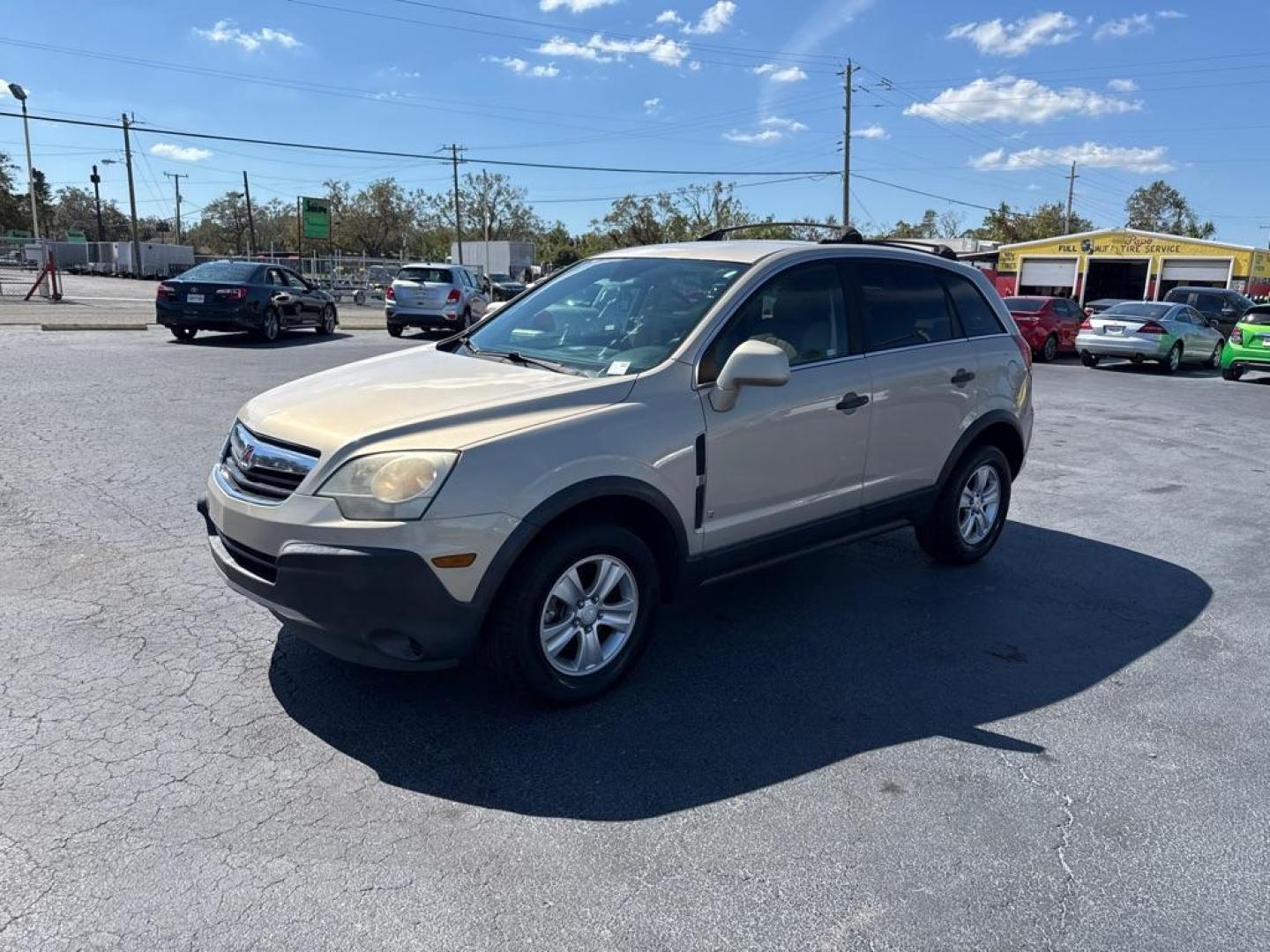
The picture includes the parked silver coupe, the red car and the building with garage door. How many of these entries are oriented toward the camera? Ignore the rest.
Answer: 1

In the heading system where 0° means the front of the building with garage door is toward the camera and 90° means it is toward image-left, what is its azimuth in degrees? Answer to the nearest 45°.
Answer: approximately 0°

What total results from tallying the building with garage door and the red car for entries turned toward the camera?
1

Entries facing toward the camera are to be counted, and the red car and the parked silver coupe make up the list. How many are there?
0

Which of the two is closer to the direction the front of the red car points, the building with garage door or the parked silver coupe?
the building with garage door

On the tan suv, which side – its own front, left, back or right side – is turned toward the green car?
back

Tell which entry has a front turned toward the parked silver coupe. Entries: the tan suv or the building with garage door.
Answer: the building with garage door

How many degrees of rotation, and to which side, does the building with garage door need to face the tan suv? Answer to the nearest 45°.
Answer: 0° — it already faces it

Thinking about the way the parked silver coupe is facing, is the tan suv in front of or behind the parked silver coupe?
behind

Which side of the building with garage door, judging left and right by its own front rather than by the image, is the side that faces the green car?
front

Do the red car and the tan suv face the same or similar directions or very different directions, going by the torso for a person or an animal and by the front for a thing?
very different directions

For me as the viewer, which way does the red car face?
facing away from the viewer and to the right of the viewer
